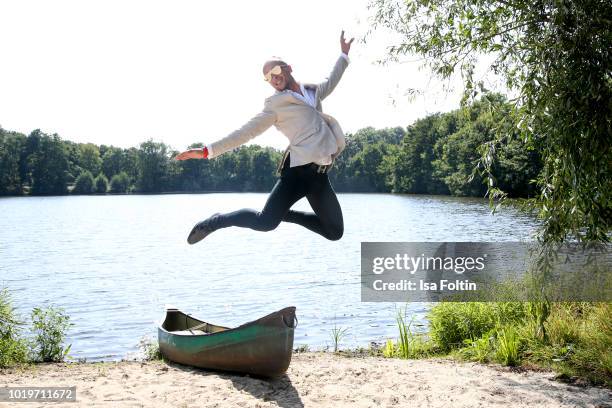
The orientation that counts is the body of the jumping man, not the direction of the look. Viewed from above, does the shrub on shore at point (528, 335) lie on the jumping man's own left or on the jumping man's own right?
on the jumping man's own left

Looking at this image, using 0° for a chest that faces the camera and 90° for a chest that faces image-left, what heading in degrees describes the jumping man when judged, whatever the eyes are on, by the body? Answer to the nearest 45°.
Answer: approximately 315°
